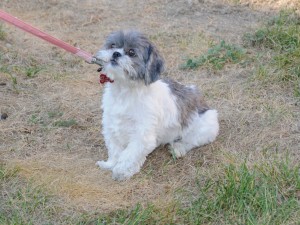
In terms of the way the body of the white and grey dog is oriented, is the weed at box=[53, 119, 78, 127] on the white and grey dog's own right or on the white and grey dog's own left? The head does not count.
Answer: on the white and grey dog's own right

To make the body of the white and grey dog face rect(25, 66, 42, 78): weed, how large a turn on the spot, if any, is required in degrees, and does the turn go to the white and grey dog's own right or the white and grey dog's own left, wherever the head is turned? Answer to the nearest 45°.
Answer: approximately 90° to the white and grey dog's own right

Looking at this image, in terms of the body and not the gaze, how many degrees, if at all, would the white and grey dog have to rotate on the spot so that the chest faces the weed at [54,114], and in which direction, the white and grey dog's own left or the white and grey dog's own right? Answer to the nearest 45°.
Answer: approximately 90° to the white and grey dog's own right

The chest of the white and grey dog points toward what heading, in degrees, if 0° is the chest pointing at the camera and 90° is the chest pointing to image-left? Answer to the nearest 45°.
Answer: approximately 45°
